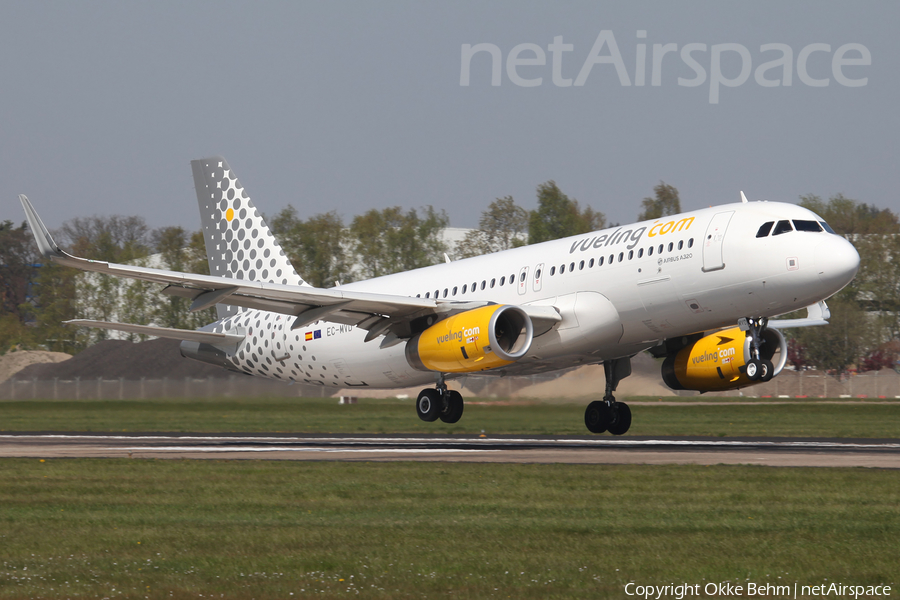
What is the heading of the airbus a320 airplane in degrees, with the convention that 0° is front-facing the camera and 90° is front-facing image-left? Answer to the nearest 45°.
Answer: approximately 315°
